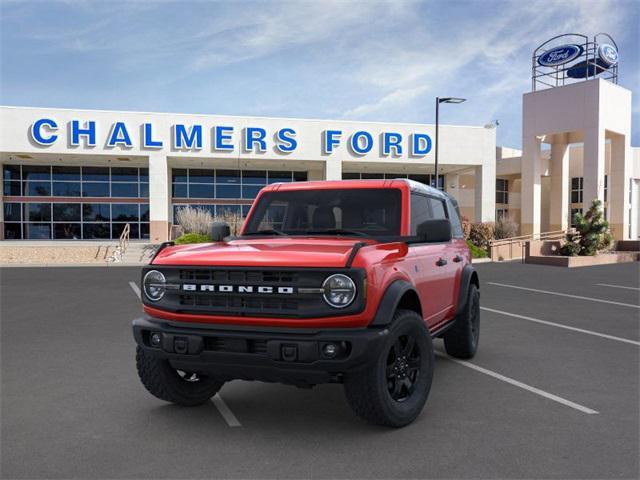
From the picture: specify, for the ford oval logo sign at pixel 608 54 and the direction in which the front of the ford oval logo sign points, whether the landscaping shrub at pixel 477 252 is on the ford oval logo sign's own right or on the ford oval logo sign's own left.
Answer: on the ford oval logo sign's own right

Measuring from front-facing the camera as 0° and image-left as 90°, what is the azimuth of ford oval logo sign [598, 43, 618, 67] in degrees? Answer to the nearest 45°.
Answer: approximately 315°

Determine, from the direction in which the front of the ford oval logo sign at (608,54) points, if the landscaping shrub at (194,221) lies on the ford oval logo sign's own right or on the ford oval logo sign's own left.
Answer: on the ford oval logo sign's own right

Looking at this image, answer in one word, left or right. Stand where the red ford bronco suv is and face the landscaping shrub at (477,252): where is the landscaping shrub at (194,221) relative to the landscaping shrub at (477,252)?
left

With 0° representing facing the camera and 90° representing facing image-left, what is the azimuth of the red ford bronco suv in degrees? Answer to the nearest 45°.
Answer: approximately 45°

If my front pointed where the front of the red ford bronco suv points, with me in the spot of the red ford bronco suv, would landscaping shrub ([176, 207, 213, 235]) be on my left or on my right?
on my right

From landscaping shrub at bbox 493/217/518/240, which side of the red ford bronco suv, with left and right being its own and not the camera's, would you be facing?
back

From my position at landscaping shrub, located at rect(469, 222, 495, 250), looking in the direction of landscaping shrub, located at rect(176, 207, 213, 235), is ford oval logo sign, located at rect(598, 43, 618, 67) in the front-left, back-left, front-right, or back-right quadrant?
back-right
